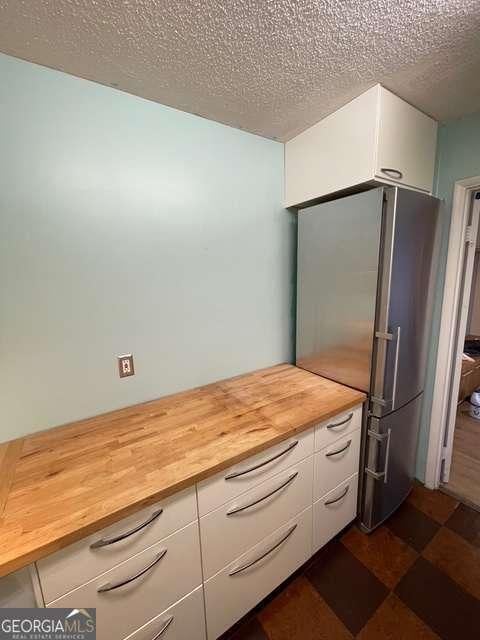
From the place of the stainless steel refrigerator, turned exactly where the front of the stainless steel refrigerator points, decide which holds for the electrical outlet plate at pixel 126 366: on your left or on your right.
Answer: on your right

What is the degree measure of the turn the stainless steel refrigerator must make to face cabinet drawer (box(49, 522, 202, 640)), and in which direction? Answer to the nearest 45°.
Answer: approximately 90° to its right

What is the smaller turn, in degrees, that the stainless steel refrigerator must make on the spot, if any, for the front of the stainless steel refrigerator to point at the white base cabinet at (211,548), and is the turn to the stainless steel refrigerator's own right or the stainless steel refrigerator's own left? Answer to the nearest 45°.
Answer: approximately 90° to the stainless steel refrigerator's own right

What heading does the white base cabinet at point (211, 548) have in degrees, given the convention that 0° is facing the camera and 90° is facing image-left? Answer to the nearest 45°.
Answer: approximately 315°

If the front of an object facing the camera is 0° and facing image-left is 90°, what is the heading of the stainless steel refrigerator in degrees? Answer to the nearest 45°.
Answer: approximately 315°

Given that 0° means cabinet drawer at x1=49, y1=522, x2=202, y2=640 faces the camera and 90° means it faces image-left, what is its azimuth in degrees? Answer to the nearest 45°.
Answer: approximately 315°

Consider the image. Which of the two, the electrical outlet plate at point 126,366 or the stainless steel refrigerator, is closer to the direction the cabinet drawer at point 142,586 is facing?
the stainless steel refrigerator

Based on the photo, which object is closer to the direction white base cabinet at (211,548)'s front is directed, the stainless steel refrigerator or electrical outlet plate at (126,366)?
the stainless steel refrigerator

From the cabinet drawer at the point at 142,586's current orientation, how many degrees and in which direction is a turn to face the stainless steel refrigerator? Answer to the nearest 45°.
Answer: approximately 45° to its left

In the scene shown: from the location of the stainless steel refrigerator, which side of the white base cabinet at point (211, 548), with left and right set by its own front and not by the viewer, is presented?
left
